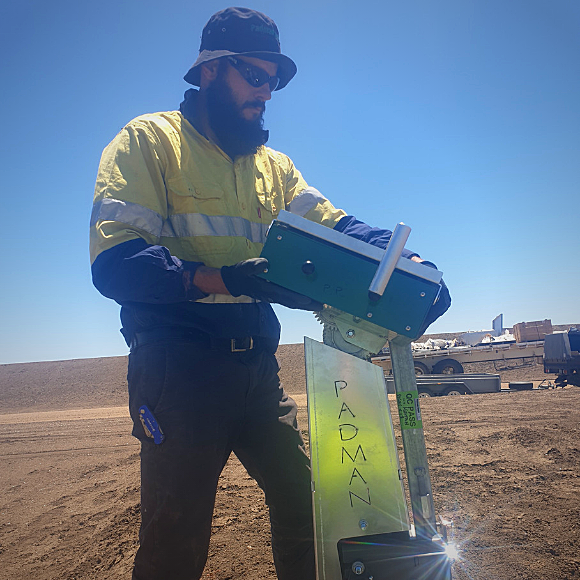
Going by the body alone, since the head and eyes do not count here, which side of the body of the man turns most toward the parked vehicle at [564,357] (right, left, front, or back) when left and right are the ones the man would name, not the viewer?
left

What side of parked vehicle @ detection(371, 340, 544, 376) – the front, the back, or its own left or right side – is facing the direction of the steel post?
right

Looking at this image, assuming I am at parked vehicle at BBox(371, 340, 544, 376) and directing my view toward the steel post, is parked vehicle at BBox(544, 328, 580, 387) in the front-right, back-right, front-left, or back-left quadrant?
front-left

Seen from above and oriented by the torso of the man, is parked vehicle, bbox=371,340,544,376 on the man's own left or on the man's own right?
on the man's own left

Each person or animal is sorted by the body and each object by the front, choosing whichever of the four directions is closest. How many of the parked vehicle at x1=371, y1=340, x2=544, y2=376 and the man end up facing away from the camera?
0

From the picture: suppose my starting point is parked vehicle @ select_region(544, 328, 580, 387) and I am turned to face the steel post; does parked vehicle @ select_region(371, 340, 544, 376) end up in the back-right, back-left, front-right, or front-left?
back-right

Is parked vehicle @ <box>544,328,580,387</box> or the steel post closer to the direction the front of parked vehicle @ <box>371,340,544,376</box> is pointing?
the parked vehicle

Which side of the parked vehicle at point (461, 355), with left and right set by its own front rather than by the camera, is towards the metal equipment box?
right

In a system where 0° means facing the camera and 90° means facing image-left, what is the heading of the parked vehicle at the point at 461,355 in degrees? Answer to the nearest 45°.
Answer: approximately 270°
